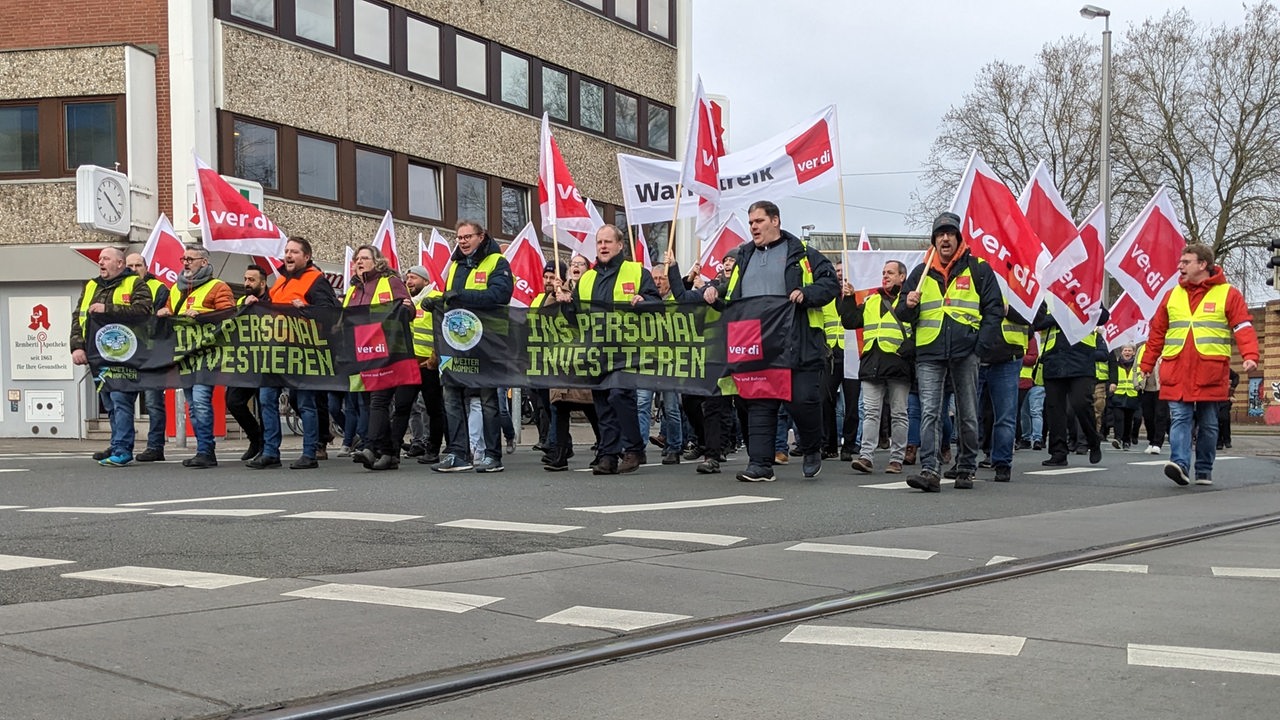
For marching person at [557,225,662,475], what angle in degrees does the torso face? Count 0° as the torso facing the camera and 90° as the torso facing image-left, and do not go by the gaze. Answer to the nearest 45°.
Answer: approximately 45°

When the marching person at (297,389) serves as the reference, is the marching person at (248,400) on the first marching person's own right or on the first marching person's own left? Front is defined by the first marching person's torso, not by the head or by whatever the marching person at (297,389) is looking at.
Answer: on the first marching person's own right

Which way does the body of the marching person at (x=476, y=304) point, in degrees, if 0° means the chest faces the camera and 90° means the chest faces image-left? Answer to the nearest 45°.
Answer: approximately 45°

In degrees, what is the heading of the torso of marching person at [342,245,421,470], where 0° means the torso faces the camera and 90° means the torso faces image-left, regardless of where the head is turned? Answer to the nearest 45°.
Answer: approximately 45°

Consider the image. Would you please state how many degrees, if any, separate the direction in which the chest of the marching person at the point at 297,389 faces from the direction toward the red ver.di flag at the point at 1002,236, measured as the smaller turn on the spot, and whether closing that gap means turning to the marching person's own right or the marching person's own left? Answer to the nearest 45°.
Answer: approximately 90° to the marching person's own left

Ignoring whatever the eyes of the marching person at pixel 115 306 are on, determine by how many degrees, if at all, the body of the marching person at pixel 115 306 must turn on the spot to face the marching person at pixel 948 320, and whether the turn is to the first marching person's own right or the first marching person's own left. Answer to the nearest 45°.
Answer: approximately 90° to the first marching person's own left

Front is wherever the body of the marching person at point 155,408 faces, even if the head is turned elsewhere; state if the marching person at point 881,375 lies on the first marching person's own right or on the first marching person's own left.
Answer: on the first marching person's own left
